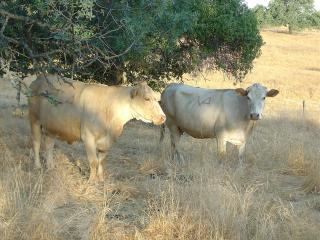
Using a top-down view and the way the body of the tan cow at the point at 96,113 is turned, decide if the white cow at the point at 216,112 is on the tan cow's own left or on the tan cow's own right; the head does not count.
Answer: on the tan cow's own left

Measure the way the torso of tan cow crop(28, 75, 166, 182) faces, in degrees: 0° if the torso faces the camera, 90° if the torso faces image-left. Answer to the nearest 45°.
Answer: approximately 315°

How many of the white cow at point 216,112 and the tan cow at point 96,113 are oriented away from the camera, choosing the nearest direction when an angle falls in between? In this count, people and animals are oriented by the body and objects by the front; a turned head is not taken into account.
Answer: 0

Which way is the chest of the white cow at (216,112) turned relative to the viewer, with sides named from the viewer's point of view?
facing the viewer and to the right of the viewer
